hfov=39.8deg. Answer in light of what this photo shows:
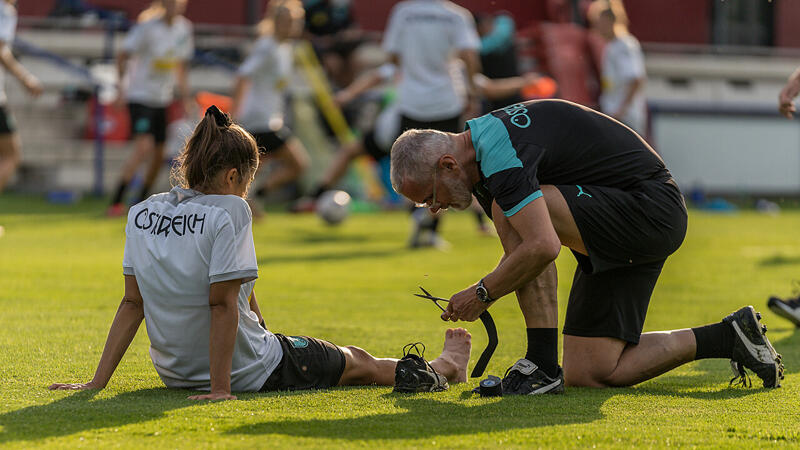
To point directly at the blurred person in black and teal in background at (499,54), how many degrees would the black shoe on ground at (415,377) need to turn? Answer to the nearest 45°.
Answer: approximately 90° to its left

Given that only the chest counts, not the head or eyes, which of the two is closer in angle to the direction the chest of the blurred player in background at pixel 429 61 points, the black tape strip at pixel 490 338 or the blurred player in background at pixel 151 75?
the blurred player in background

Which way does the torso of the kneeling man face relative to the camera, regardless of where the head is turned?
to the viewer's left

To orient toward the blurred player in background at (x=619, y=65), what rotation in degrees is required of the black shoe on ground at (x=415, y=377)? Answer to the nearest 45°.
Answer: approximately 90° to its left

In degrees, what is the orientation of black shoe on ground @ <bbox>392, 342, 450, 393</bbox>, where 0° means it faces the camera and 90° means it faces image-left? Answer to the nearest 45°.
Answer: approximately 270°

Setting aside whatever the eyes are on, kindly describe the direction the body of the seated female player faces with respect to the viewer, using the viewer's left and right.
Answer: facing away from the viewer and to the right of the viewer

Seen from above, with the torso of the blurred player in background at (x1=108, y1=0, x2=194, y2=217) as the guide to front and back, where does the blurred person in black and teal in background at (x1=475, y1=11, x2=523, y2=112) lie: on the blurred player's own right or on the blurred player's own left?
on the blurred player's own left

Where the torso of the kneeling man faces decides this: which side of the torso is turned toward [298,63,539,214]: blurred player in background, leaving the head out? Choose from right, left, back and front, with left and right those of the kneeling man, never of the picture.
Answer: right

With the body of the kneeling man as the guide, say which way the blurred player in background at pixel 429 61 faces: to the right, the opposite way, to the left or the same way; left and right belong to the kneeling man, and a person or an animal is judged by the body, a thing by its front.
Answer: to the right
